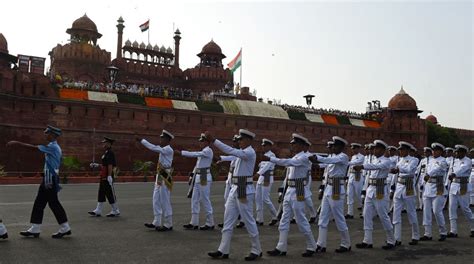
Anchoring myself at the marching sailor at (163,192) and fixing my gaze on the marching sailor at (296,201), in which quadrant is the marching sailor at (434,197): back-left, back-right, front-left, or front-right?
front-left

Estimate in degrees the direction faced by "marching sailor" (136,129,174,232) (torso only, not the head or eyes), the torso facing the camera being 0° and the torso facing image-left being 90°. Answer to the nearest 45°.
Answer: approximately 90°

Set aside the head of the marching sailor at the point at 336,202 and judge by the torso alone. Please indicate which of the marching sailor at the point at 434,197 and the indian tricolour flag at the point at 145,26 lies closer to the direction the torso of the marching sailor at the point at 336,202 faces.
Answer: the indian tricolour flag

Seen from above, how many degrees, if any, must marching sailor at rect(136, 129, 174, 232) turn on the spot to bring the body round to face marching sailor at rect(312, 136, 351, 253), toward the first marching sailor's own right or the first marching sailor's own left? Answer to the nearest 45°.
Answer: approximately 135° to the first marching sailor's own left

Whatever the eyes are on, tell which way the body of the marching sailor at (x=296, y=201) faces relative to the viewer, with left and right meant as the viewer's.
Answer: facing to the left of the viewer

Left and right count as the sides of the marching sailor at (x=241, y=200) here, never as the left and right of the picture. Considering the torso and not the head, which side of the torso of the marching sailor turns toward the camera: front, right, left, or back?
left

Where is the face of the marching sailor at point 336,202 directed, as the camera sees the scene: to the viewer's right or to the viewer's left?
to the viewer's left

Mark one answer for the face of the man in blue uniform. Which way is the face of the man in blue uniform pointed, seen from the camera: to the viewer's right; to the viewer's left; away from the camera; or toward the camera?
to the viewer's left

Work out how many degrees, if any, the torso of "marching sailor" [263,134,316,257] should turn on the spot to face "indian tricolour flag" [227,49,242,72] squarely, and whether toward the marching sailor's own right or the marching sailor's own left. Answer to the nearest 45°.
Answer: approximately 90° to the marching sailor's own right

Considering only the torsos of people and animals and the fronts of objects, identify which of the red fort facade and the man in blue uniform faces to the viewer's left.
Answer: the man in blue uniform

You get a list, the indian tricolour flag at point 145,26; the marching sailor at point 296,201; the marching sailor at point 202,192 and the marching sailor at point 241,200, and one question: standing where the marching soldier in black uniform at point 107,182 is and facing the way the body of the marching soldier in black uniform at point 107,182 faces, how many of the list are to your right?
1

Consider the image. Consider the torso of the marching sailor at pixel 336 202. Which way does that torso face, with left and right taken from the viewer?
facing to the left of the viewer

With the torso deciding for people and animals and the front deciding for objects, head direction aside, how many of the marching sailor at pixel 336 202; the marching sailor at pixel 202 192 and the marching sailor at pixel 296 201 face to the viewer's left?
3

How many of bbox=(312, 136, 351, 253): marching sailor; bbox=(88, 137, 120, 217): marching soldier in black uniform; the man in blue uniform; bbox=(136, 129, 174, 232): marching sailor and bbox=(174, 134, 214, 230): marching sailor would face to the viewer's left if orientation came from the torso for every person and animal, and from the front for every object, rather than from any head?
5

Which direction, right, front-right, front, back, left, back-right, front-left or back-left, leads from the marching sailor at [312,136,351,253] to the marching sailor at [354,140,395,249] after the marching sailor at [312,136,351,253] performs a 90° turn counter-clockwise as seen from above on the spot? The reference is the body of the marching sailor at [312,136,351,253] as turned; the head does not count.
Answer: back-left

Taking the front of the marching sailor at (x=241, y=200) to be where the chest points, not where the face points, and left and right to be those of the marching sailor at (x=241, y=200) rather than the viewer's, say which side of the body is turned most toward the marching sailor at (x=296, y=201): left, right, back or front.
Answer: back

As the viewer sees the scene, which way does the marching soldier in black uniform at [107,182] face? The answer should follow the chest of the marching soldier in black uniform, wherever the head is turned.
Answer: to the viewer's left

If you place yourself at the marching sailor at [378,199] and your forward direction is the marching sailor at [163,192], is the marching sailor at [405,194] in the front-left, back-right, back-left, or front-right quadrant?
back-right

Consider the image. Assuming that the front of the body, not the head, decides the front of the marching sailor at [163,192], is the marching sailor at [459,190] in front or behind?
behind

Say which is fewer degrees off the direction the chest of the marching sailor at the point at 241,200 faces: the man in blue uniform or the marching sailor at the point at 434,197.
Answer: the man in blue uniform

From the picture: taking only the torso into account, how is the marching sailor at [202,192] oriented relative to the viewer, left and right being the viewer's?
facing to the left of the viewer
